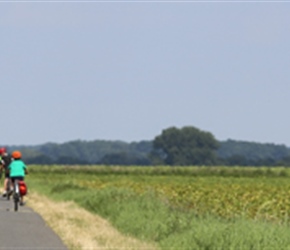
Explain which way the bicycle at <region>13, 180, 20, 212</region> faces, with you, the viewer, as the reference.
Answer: facing away from the viewer
